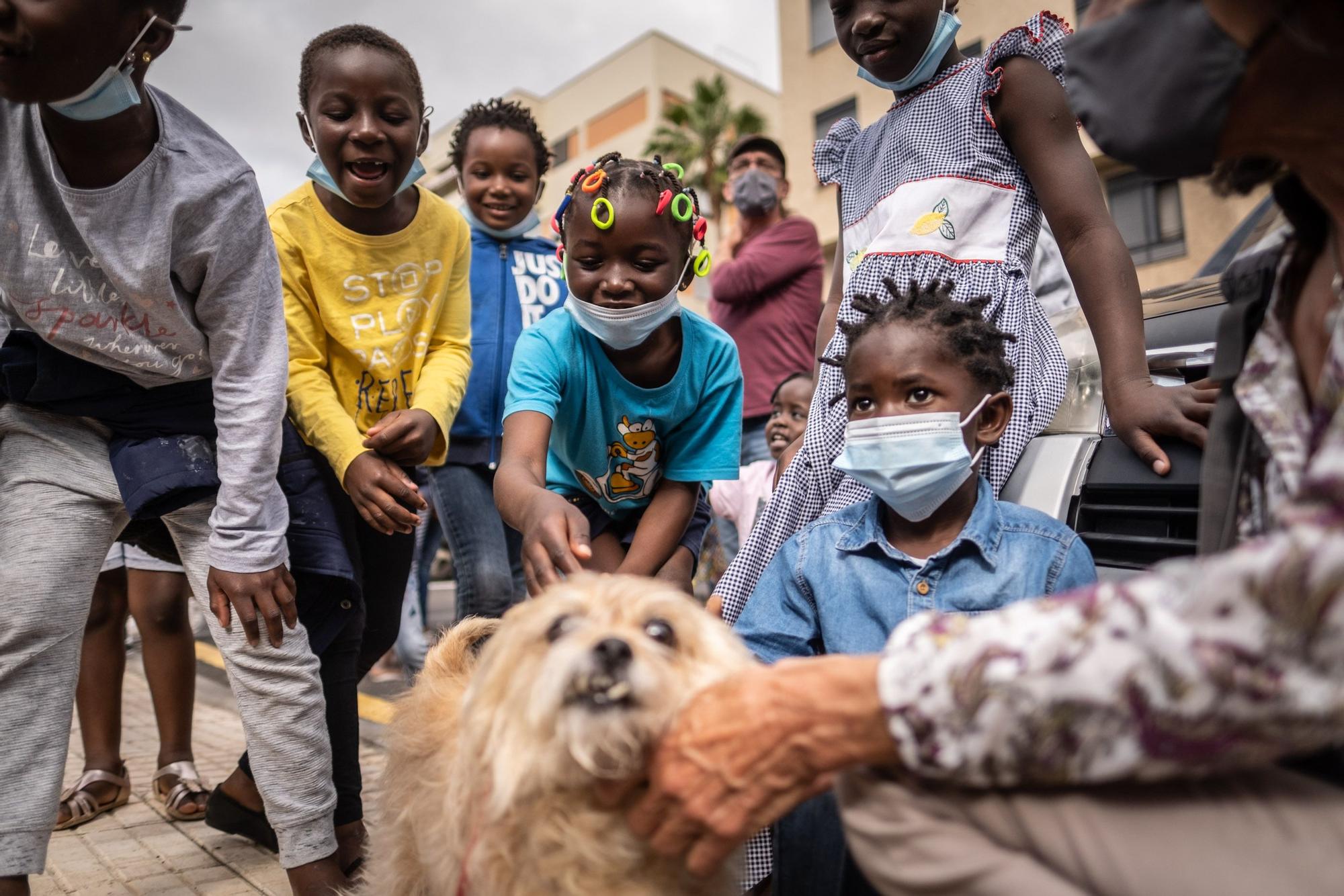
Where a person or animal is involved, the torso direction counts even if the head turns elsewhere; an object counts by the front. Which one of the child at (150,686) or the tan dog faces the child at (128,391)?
the child at (150,686)

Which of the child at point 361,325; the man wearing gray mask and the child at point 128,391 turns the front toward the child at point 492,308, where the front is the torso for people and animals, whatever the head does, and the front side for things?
the man wearing gray mask

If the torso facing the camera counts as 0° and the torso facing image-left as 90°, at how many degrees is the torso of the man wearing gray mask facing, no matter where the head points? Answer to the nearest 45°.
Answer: approximately 45°

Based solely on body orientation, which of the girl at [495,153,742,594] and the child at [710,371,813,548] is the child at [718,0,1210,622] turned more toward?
the girl

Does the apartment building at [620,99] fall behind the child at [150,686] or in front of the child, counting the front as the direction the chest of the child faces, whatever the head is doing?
behind

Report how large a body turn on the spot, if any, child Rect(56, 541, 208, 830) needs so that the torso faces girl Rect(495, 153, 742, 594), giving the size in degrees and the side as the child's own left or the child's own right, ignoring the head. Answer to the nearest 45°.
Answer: approximately 45° to the child's own left
